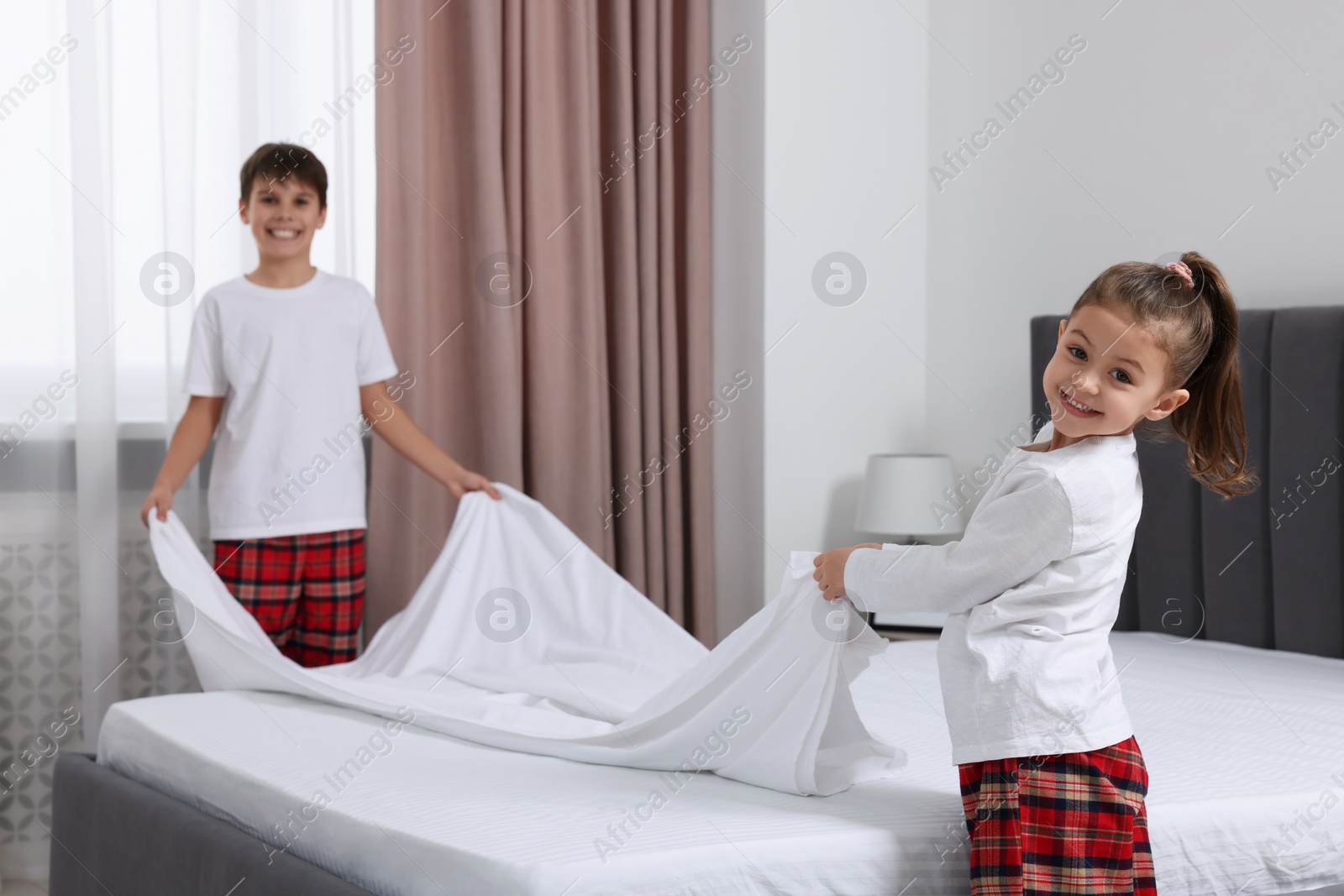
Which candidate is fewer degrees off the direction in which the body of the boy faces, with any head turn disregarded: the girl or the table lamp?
the girl

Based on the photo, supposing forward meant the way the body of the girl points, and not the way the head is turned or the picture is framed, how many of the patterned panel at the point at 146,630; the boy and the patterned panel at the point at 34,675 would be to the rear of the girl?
0

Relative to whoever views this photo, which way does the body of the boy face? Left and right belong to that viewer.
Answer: facing the viewer

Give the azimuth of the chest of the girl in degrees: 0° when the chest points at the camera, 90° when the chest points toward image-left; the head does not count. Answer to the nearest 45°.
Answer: approximately 90°

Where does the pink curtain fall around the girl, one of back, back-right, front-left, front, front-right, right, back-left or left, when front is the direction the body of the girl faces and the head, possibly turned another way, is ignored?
front-right

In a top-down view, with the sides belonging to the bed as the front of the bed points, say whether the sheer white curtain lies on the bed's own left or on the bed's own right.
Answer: on the bed's own right

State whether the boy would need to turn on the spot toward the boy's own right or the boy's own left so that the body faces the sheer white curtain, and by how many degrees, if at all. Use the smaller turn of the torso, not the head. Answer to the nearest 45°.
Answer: approximately 135° to the boy's own right

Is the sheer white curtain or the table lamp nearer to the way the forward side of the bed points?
the sheer white curtain

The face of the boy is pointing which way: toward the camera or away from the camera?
toward the camera

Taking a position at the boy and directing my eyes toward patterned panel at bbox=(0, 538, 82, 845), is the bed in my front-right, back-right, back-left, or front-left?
back-left

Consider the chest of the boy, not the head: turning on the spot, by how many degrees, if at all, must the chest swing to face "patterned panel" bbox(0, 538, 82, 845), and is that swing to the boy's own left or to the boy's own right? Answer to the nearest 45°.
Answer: approximately 135° to the boy's own right
